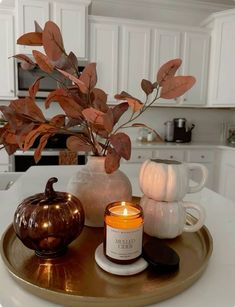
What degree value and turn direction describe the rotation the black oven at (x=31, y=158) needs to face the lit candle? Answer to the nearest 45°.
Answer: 0° — it already faces it

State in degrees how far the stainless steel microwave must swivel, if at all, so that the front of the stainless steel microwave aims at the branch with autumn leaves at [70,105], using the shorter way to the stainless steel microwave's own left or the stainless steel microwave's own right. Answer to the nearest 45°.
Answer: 0° — it already faces it

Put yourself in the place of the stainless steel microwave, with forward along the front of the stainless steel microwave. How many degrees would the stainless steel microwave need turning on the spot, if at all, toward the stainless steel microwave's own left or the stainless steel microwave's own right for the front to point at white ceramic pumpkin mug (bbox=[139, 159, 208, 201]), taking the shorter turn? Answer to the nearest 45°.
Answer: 0° — it already faces it

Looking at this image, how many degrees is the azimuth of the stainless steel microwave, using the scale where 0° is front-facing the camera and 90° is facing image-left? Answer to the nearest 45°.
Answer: approximately 0°

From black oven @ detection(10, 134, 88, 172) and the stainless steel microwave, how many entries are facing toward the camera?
2

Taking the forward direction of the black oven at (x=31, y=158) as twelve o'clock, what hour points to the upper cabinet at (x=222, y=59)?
The upper cabinet is roughly at 9 o'clock from the black oven.

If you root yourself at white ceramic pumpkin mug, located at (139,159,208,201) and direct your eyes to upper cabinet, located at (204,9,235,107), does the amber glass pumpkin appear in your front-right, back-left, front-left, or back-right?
back-left
